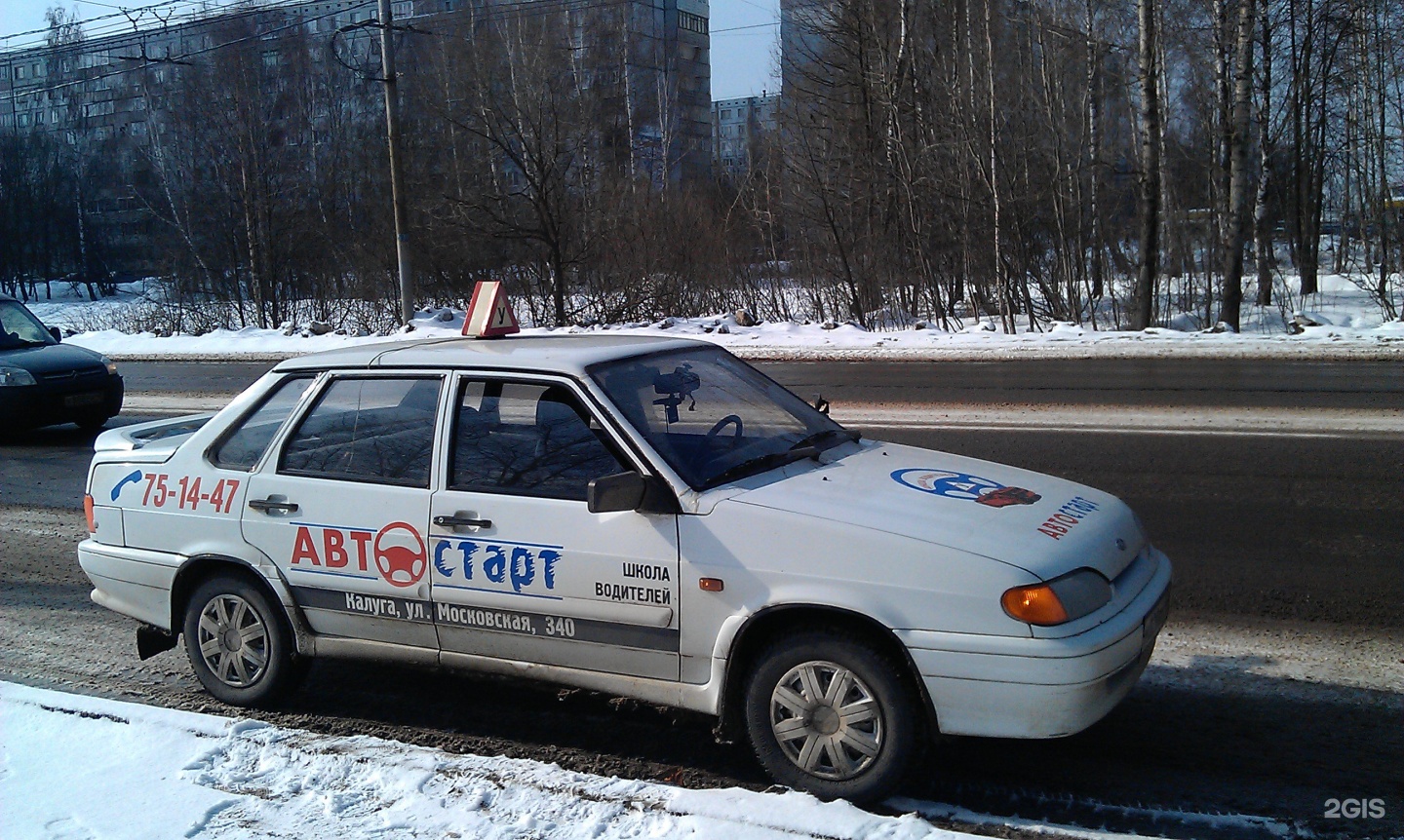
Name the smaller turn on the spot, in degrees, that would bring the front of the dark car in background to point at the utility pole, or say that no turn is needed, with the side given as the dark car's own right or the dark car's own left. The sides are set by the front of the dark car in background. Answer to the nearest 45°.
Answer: approximately 90° to the dark car's own left

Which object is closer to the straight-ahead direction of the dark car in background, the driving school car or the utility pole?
the driving school car

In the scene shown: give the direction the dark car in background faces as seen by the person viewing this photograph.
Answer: facing the viewer and to the right of the viewer

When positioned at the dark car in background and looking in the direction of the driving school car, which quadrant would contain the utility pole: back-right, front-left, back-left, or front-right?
back-left

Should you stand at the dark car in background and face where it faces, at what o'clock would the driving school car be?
The driving school car is roughly at 1 o'clock from the dark car in background.
